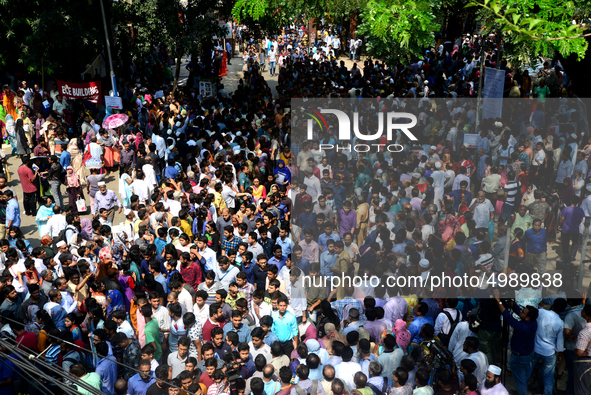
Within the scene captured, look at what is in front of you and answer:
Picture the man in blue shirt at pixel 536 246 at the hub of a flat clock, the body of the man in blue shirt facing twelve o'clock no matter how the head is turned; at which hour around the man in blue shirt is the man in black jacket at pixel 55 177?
The man in black jacket is roughly at 3 o'clock from the man in blue shirt.

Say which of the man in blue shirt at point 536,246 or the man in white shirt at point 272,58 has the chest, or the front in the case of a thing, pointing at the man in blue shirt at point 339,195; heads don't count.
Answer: the man in white shirt

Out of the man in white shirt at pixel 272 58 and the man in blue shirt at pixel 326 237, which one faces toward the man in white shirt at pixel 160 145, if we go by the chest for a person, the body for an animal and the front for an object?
the man in white shirt at pixel 272 58

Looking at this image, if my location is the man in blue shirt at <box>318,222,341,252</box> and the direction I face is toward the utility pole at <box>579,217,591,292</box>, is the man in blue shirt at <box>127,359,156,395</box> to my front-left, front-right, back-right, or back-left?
back-right

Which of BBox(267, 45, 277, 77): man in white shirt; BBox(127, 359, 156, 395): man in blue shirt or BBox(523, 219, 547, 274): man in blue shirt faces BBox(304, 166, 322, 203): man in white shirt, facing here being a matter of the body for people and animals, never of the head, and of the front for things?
BBox(267, 45, 277, 77): man in white shirt

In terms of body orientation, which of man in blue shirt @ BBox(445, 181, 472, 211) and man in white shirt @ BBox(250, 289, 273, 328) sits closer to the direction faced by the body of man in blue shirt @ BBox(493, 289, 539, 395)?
the man in white shirt

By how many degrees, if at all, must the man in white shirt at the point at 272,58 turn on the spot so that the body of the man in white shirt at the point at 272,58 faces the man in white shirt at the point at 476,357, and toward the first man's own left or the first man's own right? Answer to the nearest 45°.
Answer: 0° — they already face them

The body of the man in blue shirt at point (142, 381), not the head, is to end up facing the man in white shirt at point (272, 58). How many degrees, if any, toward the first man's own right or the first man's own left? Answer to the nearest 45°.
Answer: approximately 135° to the first man's own left

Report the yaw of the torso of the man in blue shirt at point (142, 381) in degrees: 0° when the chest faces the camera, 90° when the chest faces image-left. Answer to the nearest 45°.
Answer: approximately 315°
